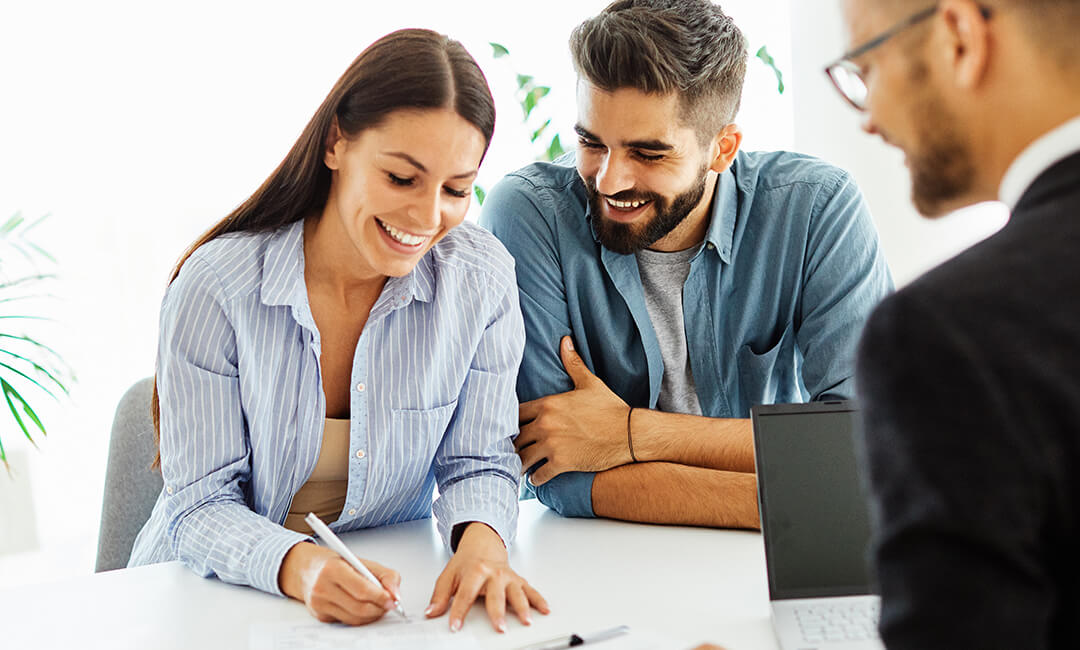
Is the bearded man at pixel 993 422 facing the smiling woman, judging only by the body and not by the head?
yes

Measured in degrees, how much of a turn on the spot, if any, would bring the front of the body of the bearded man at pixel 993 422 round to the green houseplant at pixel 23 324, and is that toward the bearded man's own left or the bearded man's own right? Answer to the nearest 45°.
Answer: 0° — they already face it

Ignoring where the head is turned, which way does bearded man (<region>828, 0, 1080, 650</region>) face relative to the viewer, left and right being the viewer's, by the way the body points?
facing away from the viewer and to the left of the viewer

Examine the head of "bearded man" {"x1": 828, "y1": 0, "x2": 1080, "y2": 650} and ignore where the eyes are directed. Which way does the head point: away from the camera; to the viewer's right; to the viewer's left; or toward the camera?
to the viewer's left
